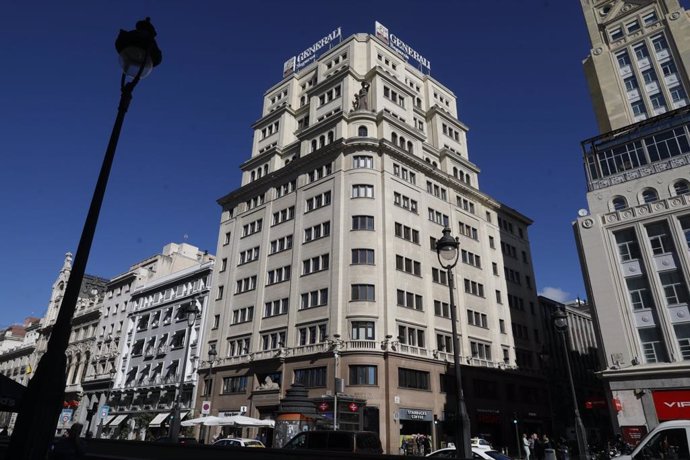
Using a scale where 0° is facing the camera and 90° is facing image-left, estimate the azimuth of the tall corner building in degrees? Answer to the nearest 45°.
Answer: approximately 0°

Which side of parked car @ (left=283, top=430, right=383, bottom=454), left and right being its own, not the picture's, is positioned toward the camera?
left

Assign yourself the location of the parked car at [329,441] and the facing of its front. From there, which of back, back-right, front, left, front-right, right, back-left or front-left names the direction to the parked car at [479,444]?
back-right

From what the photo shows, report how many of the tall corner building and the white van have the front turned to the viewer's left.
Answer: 1

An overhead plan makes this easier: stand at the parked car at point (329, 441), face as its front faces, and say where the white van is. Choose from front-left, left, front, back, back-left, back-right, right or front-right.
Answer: back-left

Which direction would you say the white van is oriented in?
to the viewer's left

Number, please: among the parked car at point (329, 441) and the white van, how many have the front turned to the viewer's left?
2

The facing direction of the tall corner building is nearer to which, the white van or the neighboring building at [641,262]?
the white van

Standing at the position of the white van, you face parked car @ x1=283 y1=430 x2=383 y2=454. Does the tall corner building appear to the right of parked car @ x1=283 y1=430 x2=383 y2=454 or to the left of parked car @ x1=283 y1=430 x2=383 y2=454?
right

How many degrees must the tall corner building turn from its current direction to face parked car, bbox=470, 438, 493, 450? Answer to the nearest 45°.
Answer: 0° — it already faces it
